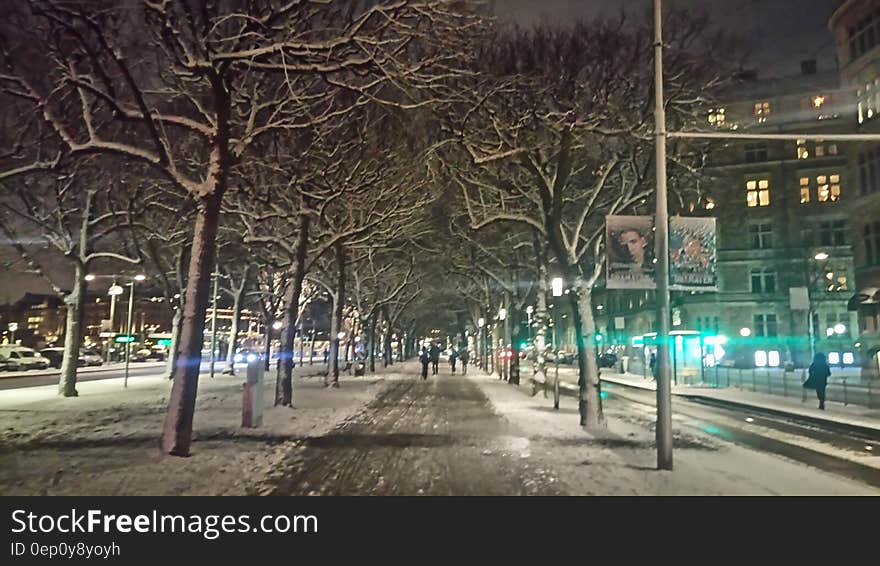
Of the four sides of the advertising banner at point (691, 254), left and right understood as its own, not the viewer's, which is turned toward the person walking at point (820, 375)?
back

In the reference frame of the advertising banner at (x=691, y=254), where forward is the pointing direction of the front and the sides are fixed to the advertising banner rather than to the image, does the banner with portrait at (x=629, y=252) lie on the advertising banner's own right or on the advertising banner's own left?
on the advertising banner's own right

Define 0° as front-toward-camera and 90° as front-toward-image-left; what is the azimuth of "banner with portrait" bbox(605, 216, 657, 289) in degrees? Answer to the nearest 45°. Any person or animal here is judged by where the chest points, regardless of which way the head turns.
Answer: approximately 0°

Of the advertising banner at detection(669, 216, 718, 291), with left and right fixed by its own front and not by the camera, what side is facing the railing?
back

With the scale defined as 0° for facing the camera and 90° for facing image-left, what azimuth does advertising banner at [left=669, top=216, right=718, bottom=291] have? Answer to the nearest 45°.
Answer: approximately 0°

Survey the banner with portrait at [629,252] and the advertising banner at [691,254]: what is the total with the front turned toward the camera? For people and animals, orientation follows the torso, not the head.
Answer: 2
